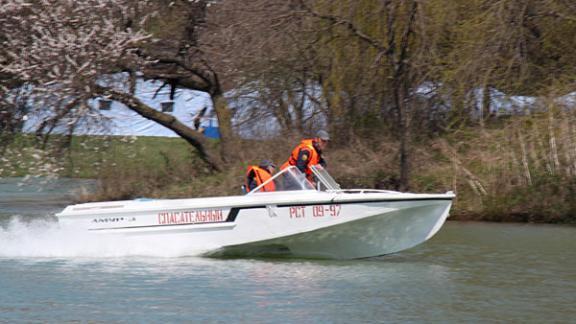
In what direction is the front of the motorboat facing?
to the viewer's right
